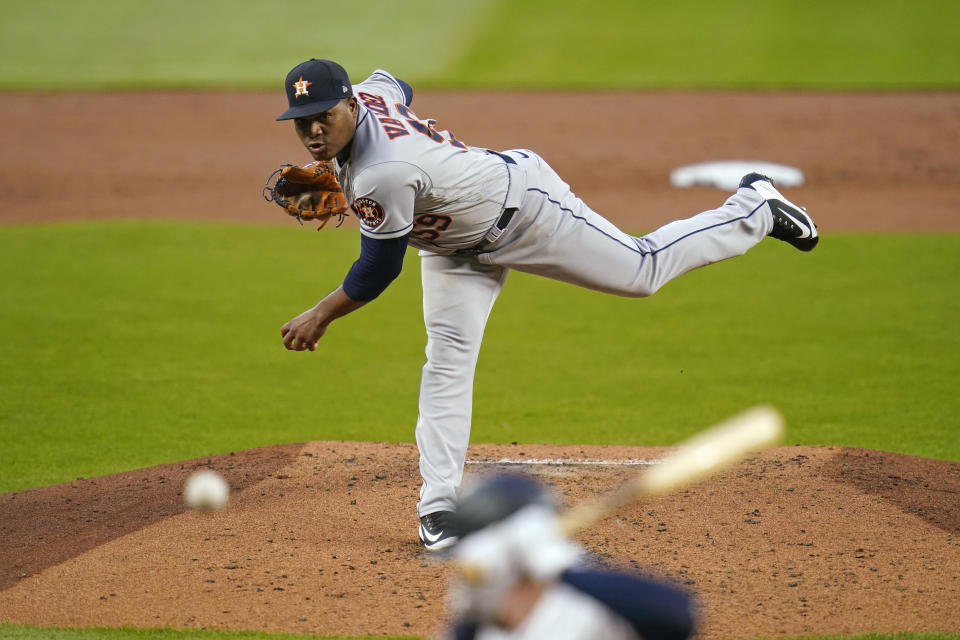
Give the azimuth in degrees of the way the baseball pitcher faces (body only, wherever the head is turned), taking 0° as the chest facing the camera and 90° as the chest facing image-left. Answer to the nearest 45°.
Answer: approximately 45°
